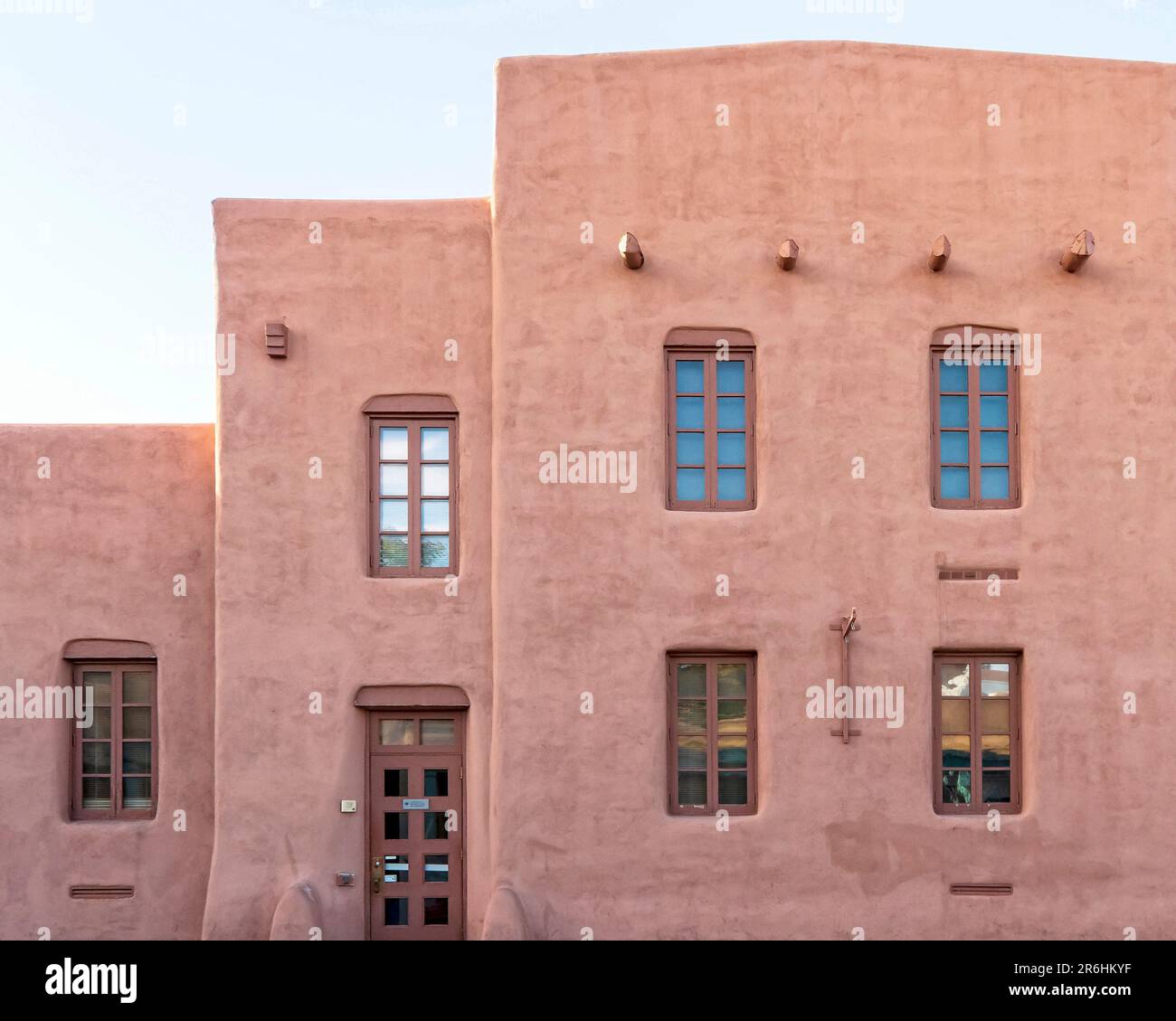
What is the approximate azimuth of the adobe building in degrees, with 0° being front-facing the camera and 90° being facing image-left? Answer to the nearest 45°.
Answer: approximately 0°
